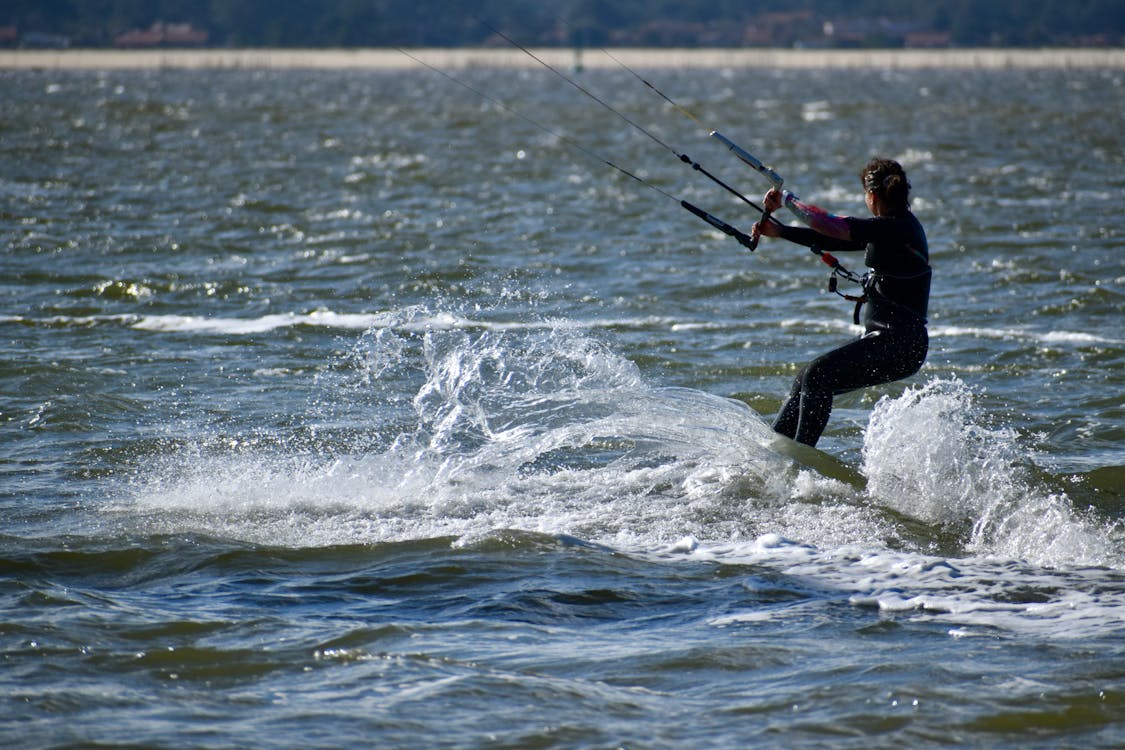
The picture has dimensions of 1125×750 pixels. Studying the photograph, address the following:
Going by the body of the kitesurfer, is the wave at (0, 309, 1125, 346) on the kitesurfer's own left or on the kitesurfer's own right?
on the kitesurfer's own right

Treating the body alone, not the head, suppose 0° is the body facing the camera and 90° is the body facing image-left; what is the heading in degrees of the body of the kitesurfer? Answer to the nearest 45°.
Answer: approximately 90°
